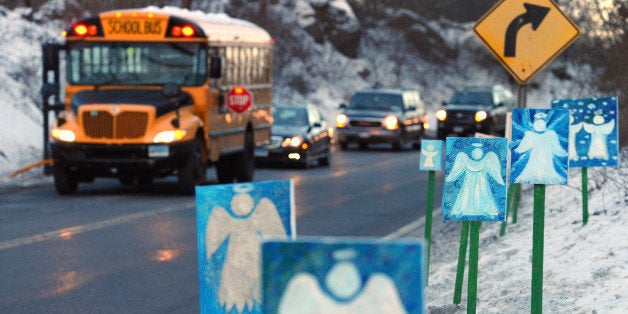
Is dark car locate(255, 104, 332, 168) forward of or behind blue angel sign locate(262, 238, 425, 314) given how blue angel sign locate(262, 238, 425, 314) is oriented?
behind

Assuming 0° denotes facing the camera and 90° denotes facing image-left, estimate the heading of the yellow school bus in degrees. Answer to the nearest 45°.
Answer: approximately 45°

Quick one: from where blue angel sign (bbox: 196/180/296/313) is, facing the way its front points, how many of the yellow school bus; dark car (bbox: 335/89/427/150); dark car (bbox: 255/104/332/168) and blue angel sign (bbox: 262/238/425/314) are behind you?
3

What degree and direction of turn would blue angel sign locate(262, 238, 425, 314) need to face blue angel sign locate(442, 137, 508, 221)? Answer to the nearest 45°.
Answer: approximately 180°

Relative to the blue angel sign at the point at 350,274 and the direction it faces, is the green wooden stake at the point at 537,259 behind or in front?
behind

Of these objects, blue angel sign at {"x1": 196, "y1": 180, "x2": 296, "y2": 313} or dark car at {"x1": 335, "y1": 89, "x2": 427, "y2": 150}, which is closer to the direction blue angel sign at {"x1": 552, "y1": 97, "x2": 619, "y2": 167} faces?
the blue angel sign

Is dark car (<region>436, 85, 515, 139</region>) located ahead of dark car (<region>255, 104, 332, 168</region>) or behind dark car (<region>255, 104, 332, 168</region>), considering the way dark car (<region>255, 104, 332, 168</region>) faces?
behind
